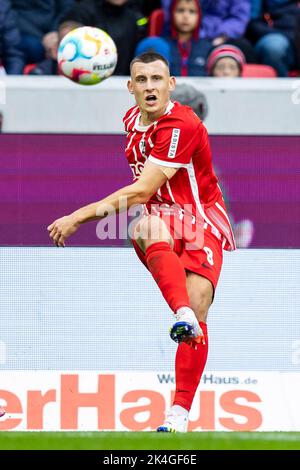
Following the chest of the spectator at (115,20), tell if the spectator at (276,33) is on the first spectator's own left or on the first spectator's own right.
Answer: on the first spectator's own left

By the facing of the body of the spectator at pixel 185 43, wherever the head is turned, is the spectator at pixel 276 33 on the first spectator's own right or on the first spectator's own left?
on the first spectator's own left

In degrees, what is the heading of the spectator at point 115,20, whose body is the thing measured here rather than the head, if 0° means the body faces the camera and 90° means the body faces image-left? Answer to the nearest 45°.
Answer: approximately 0°

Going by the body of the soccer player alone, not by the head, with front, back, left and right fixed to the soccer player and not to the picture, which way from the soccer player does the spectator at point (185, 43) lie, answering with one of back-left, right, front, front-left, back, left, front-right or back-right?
back-right
